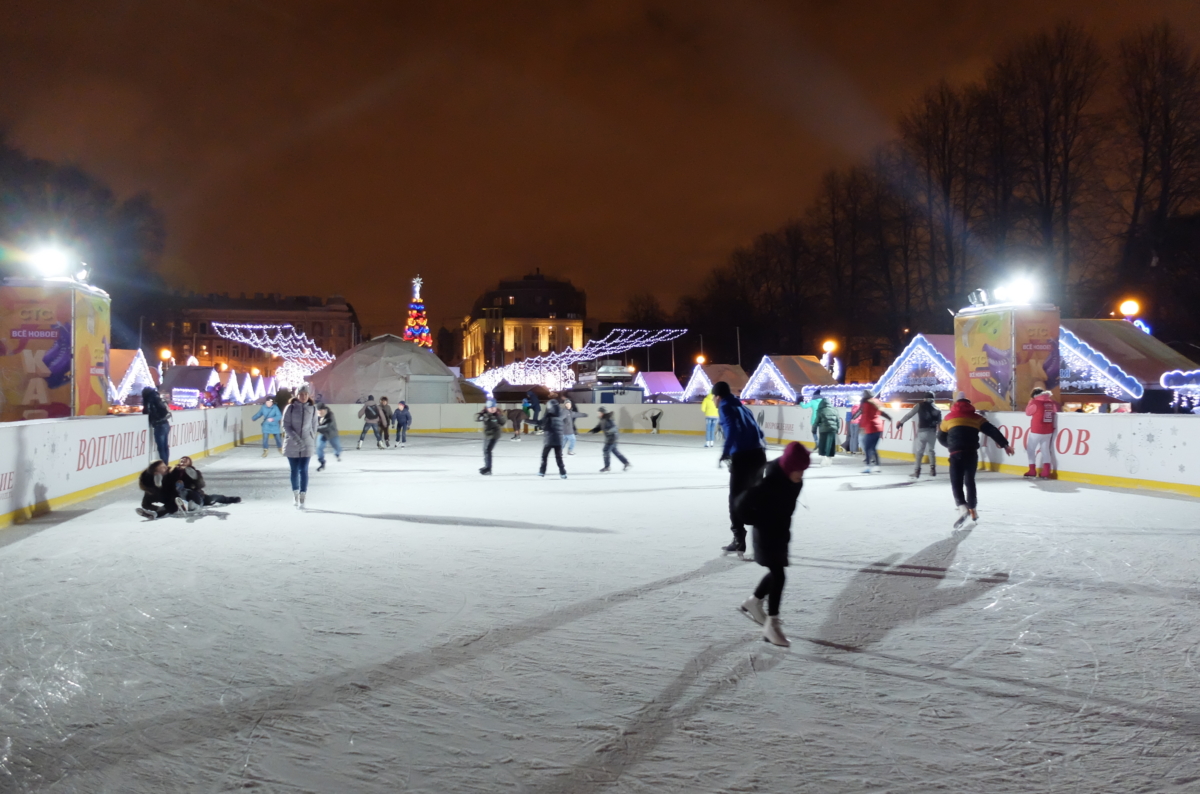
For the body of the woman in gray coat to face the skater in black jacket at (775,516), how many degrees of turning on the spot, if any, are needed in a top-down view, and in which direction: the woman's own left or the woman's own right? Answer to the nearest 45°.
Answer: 0° — they already face them

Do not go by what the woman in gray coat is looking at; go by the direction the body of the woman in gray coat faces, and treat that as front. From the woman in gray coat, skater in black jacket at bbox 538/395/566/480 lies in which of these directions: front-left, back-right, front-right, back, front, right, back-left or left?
back-left

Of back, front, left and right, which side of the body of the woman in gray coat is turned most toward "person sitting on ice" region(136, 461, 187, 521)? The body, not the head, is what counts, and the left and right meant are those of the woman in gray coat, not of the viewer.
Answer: right

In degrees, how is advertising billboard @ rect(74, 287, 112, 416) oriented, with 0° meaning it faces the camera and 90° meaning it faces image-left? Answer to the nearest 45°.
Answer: approximately 315°

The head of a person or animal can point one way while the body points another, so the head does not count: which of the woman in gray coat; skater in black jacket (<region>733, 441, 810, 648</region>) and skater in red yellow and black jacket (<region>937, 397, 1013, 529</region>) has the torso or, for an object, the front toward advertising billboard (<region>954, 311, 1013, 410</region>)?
skater in red yellow and black jacket (<region>937, 397, 1013, 529</region>)

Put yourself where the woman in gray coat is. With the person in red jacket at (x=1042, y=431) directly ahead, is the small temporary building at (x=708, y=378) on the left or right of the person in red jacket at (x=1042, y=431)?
left

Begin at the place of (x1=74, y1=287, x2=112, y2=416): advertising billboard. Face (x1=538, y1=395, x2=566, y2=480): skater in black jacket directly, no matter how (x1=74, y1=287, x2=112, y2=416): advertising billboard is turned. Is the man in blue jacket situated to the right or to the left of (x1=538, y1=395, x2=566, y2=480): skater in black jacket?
right

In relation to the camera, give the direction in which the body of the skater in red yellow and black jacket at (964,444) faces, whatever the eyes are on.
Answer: away from the camera

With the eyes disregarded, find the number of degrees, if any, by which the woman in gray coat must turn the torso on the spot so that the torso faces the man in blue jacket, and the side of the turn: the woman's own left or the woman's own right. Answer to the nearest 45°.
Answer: approximately 45° to the woman's own left
